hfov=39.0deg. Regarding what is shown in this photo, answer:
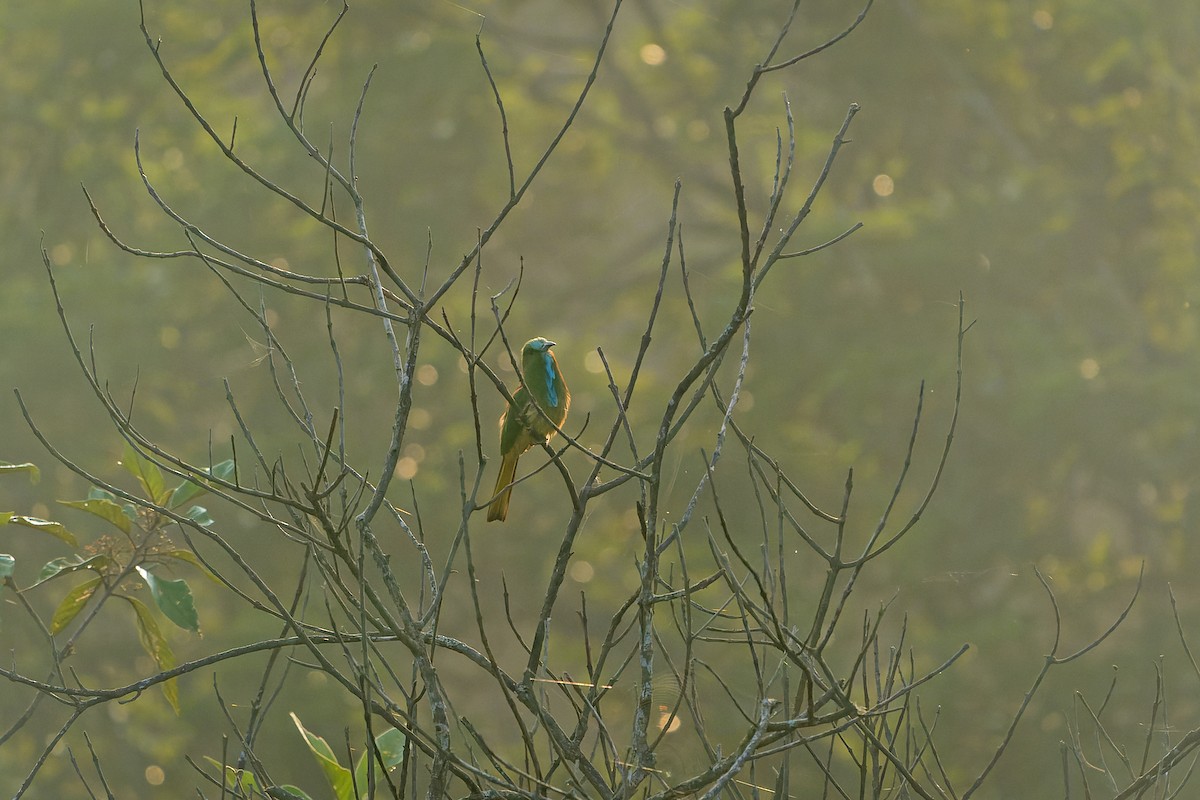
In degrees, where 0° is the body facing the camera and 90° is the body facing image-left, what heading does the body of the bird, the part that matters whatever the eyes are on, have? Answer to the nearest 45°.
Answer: approximately 315°
